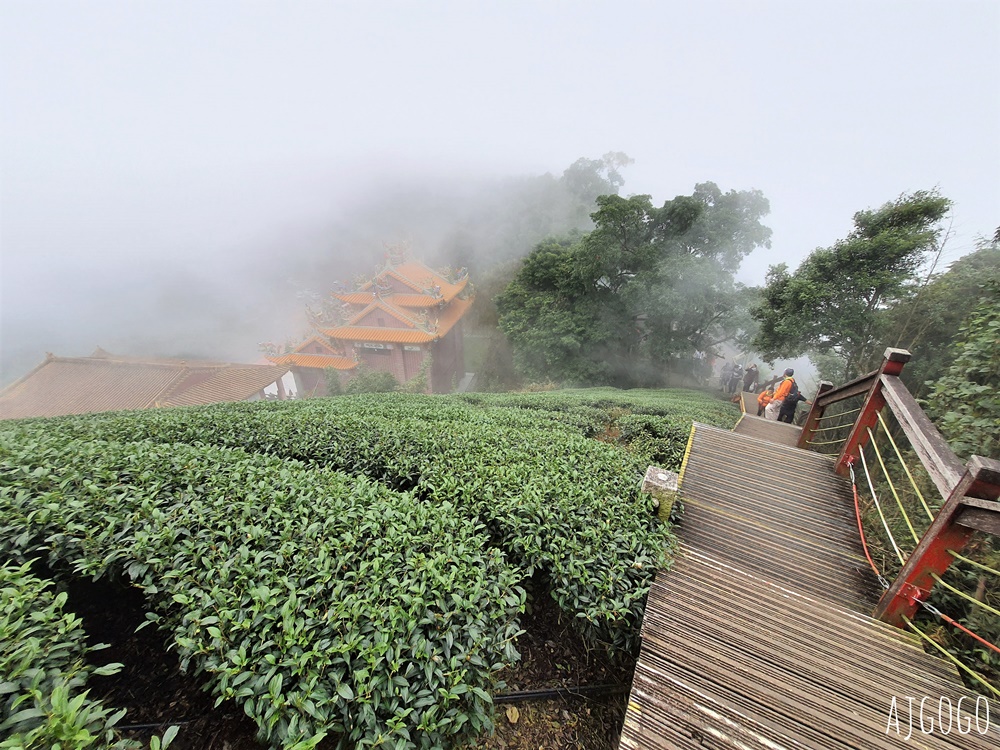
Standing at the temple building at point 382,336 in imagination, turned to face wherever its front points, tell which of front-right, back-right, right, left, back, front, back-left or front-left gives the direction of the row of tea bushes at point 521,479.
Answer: front-left

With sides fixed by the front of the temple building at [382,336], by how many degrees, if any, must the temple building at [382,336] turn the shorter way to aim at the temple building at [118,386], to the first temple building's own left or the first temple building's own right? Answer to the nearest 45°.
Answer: approximately 45° to the first temple building's own right

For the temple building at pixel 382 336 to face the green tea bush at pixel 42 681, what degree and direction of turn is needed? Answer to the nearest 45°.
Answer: approximately 45° to its left

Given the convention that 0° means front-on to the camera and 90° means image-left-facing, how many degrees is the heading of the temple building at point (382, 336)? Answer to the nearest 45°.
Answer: approximately 45°

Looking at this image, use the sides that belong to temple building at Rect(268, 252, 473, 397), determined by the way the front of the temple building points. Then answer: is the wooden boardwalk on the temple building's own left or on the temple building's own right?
on the temple building's own left

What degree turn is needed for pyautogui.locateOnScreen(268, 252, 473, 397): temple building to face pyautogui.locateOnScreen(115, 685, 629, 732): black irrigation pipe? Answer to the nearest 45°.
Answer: approximately 45° to its left

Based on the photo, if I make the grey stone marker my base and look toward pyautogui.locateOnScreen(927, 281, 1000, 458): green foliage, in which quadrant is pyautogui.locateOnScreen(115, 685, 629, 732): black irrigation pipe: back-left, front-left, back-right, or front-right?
back-right

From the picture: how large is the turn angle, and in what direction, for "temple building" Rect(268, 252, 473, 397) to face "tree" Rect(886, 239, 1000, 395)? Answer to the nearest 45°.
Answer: approximately 90° to its left

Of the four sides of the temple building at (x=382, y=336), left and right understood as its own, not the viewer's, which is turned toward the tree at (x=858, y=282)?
left
